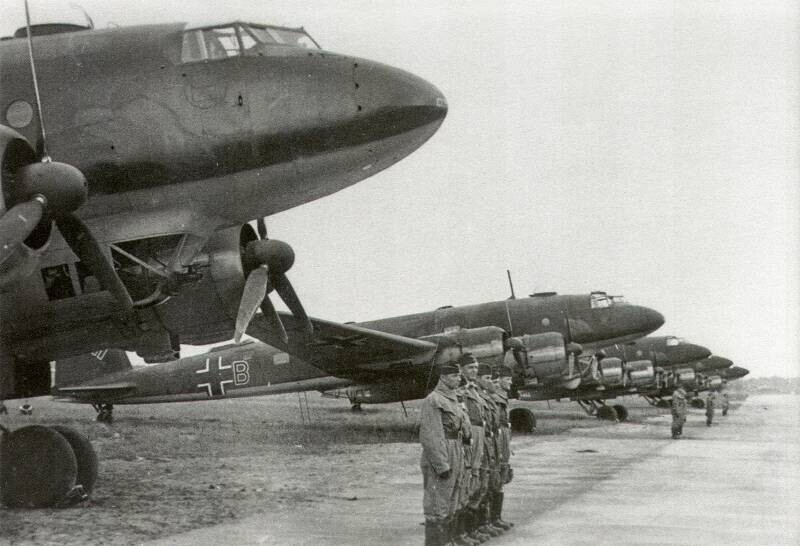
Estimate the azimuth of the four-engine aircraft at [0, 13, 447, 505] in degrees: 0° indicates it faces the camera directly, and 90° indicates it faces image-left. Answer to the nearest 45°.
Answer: approximately 315°

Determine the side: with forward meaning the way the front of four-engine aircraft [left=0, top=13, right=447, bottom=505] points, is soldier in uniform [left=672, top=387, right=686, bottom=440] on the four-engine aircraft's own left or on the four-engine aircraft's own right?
on the four-engine aircraft's own left

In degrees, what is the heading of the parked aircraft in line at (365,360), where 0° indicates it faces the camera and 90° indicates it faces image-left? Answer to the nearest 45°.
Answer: approximately 315°
